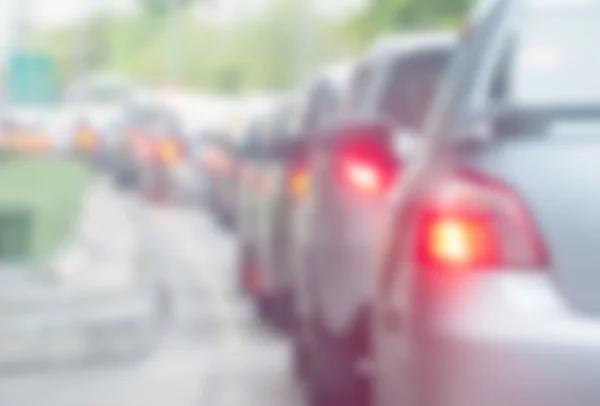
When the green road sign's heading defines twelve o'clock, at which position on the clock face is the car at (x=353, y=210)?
The car is roughly at 12 o'clock from the green road sign.

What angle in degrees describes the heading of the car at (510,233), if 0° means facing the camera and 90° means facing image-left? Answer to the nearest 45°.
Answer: approximately 180°

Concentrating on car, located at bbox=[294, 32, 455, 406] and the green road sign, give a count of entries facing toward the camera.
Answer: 1

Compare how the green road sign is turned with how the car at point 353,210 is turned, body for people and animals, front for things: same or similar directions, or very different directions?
very different directions

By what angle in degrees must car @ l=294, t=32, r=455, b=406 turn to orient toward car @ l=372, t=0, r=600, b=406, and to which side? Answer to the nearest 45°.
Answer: approximately 180°

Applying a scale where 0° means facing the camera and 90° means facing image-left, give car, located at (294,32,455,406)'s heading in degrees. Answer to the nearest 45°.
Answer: approximately 180°

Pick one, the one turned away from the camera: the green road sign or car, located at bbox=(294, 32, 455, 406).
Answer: the car

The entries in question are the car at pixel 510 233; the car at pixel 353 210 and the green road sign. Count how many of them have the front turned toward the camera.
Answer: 1

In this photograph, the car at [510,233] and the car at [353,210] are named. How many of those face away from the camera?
2

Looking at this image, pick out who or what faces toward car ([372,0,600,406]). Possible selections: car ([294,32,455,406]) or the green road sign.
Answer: the green road sign

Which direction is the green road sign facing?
toward the camera

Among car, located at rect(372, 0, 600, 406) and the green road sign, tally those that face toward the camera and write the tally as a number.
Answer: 1

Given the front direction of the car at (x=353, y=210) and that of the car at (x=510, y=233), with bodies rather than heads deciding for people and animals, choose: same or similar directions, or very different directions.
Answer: same or similar directions
